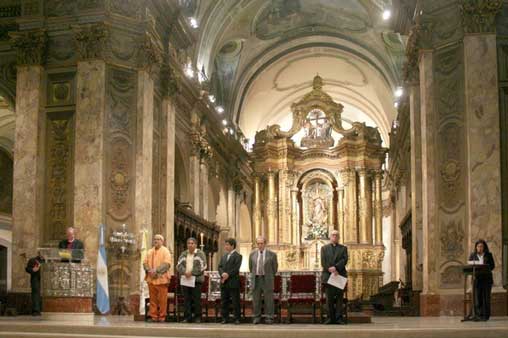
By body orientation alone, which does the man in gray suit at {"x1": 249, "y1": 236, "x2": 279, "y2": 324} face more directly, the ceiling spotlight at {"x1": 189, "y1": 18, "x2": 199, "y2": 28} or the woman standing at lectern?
the woman standing at lectern

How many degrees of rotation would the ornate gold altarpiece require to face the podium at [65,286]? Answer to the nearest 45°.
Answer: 0° — it already faces it
